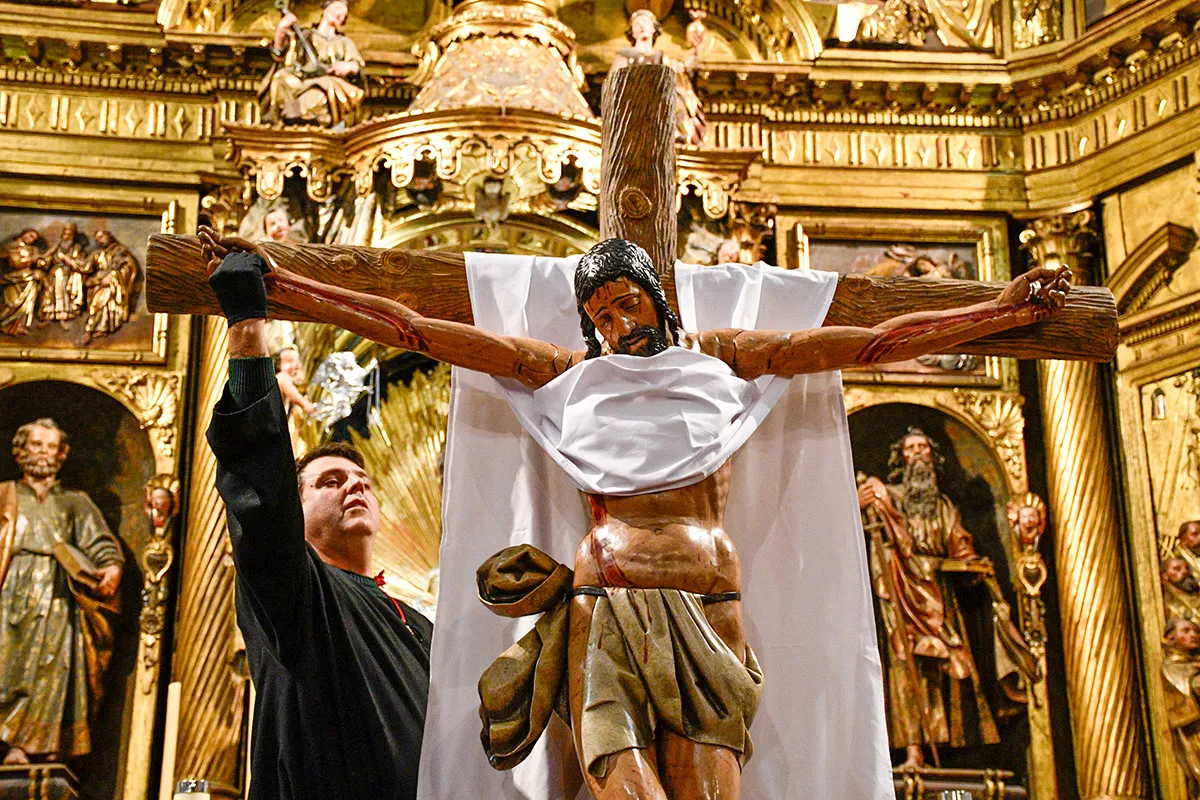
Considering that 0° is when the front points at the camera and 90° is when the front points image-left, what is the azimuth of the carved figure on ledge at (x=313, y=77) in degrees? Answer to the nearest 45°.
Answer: approximately 0°

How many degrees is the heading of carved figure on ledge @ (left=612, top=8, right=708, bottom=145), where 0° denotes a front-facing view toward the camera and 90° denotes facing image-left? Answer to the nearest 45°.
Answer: approximately 0°

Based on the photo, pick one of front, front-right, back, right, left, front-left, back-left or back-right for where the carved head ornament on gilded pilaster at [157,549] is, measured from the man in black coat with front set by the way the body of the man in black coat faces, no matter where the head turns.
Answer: back-left

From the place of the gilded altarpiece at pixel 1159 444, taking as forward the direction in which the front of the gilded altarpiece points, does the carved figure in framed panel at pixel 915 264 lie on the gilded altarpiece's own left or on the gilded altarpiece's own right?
on the gilded altarpiece's own right

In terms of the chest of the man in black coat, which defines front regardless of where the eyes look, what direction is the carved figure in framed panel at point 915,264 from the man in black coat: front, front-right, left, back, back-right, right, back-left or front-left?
left

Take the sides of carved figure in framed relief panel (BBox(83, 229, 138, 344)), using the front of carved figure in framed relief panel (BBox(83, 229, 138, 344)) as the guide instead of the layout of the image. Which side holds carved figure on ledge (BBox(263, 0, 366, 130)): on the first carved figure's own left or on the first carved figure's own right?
on the first carved figure's own left

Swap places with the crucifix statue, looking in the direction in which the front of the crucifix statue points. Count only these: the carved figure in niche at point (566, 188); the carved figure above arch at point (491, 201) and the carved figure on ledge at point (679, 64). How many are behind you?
3

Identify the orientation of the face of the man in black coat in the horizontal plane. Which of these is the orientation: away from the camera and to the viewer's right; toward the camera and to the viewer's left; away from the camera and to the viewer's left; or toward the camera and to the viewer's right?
toward the camera and to the viewer's right

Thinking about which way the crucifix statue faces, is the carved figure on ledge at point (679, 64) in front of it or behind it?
behind
